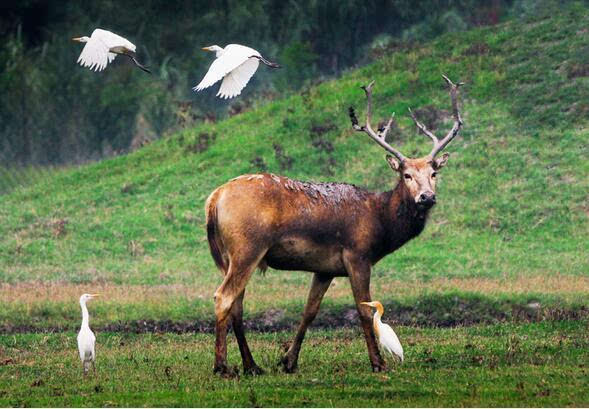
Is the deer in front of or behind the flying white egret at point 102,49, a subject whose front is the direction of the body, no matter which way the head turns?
behind

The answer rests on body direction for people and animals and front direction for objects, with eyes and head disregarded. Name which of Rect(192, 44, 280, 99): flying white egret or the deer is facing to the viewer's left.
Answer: the flying white egret

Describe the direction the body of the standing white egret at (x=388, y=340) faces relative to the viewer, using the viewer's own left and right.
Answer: facing to the left of the viewer

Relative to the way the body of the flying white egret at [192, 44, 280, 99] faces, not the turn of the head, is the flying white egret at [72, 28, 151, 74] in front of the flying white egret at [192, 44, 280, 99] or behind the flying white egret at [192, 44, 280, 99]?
in front

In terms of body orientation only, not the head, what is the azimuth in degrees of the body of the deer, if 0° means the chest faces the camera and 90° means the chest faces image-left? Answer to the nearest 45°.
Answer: approximately 270°

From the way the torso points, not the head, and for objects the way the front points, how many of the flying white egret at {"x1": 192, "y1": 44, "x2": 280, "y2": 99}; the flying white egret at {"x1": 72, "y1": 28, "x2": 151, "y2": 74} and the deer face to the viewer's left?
2

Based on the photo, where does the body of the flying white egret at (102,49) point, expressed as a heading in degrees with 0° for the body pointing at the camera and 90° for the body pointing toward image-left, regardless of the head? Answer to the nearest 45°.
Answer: approximately 90°

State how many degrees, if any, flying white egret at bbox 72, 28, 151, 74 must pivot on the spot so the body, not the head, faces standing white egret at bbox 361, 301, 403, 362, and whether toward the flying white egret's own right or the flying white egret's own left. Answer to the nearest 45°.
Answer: approximately 135° to the flying white egret's own left

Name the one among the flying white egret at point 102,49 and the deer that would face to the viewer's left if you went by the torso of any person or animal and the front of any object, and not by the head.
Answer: the flying white egret

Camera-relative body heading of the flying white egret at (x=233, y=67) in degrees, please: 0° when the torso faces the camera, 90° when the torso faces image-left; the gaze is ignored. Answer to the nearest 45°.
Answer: approximately 90°

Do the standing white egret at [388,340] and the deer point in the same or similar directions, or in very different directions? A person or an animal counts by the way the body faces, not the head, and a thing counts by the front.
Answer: very different directions

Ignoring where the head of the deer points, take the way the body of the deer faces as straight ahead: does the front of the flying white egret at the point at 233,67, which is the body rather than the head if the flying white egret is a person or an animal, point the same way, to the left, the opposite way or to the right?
the opposite way

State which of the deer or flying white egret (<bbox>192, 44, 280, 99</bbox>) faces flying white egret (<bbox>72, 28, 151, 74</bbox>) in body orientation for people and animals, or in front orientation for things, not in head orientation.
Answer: flying white egret (<bbox>192, 44, 280, 99</bbox>)
